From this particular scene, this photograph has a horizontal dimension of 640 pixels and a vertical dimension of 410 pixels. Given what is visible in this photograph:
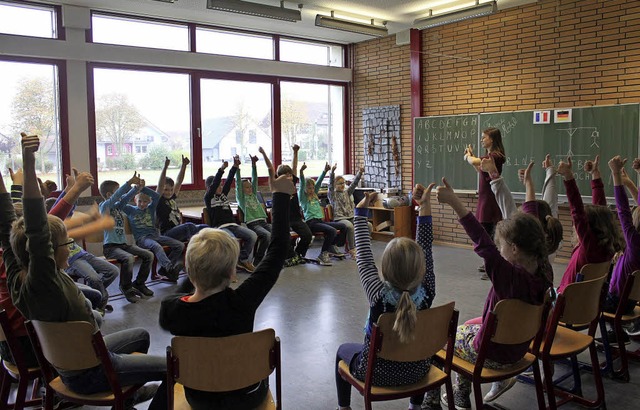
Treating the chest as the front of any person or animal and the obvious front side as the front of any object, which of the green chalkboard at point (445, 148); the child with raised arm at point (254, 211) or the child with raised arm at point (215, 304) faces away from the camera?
the child with raised arm at point (215, 304)

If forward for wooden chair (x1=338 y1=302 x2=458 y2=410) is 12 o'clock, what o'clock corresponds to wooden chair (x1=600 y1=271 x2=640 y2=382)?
wooden chair (x1=600 y1=271 x2=640 y2=382) is roughly at 3 o'clock from wooden chair (x1=338 y1=302 x2=458 y2=410).

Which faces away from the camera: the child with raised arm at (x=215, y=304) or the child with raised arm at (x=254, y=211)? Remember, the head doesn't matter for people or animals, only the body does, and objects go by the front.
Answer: the child with raised arm at (x=215, y=304)

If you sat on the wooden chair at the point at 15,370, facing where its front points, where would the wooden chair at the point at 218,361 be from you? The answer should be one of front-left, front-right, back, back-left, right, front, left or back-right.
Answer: right

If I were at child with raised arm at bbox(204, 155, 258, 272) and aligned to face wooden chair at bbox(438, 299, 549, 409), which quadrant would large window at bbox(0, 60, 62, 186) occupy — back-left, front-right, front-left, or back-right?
back-right

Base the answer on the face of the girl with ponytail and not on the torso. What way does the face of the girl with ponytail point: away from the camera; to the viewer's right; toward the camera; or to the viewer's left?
away from the camera

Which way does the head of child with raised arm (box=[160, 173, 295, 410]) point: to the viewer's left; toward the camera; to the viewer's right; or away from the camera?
away from the camera

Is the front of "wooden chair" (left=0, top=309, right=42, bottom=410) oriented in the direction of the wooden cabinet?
yes

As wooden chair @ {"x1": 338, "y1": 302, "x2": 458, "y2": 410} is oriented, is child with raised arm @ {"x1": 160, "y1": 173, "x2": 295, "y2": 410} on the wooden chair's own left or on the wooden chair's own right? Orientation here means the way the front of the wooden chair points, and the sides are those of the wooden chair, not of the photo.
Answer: on the wooden chair's own left

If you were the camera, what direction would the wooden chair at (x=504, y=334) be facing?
facing away from the viewer and to the left of the viewer

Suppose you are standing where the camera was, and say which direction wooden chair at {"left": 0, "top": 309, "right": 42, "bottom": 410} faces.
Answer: facing away from the viewer and to the right of the viewer

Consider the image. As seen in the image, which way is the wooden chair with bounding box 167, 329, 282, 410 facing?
away from the camera
